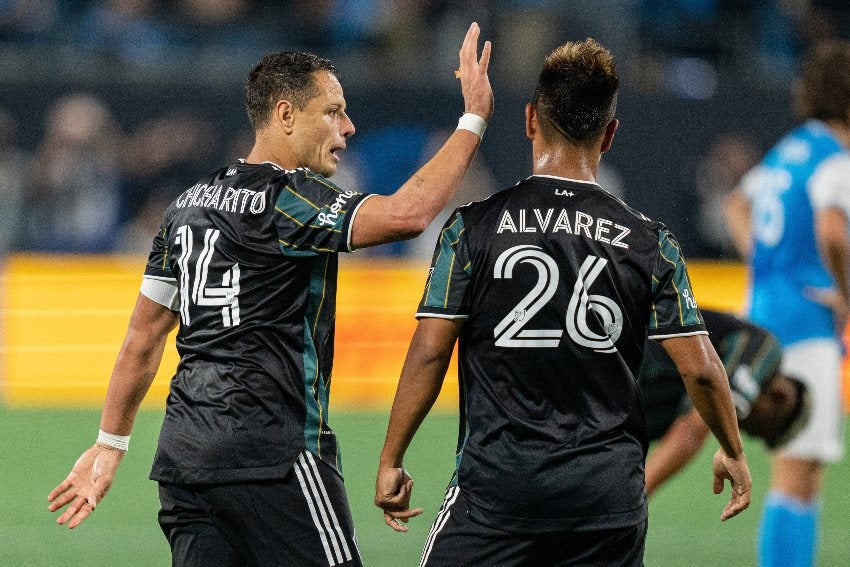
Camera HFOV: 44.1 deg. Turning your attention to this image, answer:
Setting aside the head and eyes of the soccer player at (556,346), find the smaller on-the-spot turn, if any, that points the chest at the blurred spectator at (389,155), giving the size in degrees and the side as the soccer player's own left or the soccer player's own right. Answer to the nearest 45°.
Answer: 0° — they already face them

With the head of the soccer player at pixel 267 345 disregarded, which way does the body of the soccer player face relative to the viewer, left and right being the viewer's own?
facing away from the viewer and to the right of the viewer

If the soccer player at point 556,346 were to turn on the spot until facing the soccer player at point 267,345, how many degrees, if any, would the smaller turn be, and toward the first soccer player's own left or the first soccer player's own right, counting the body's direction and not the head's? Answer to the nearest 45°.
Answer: approximately 90° to the first soccer player's own left

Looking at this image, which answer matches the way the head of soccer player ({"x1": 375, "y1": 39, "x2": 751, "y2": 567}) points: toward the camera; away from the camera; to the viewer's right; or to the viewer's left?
away from the camera

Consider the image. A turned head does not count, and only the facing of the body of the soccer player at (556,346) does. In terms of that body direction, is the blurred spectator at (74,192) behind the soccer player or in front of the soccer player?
in front

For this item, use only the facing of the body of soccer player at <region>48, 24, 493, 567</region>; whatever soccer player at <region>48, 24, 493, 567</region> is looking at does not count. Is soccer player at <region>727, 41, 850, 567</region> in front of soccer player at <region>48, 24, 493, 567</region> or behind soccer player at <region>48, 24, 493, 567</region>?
in front

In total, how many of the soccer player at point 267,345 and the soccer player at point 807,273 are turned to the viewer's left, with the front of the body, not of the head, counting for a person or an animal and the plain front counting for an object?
0

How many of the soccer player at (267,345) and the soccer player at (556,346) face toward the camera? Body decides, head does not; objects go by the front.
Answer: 0

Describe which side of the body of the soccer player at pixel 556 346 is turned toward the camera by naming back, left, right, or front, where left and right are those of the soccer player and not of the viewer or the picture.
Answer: back
